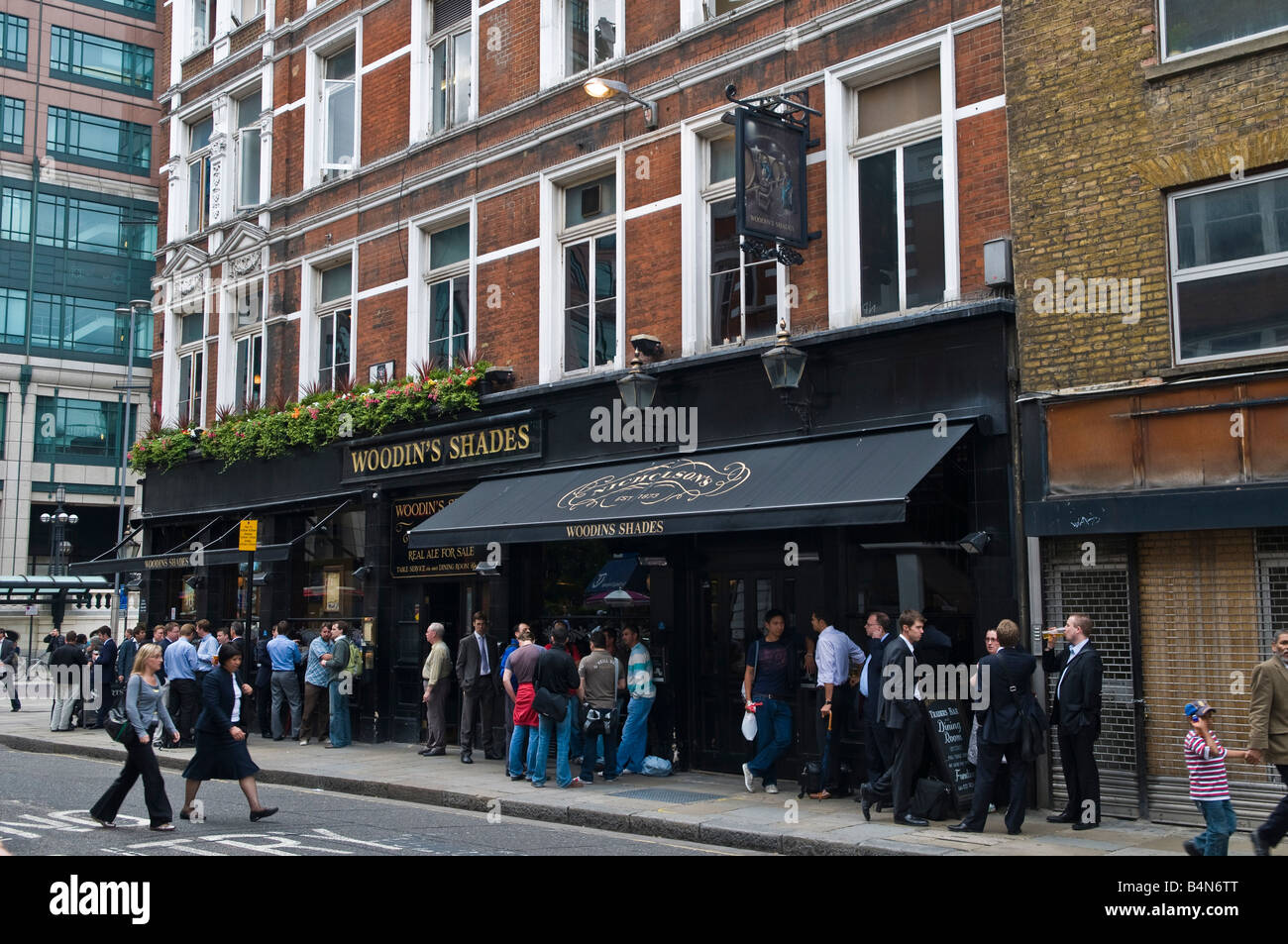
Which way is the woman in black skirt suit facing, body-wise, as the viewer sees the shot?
to the viewer's right

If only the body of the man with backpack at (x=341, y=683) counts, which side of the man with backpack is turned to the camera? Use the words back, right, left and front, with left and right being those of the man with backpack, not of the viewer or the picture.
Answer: left

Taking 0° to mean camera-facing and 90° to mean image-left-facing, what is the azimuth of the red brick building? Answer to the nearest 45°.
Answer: approximately 45°

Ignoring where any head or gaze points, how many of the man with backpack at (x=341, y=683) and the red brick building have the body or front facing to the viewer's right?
0

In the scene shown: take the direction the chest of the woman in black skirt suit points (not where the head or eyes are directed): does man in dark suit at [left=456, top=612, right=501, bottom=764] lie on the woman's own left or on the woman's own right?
on the woman's own left

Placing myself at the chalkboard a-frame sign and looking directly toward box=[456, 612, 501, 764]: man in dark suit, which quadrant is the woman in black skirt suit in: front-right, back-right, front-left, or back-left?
front-left

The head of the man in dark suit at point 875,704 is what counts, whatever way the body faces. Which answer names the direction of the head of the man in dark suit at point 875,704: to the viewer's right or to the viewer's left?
to the viewer's left

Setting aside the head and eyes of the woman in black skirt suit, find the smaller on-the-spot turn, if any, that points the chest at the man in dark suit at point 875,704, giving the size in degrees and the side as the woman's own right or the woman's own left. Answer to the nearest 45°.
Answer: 0° — they already face them

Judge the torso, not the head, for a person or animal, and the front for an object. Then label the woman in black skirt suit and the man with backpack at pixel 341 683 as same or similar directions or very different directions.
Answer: very different directions
